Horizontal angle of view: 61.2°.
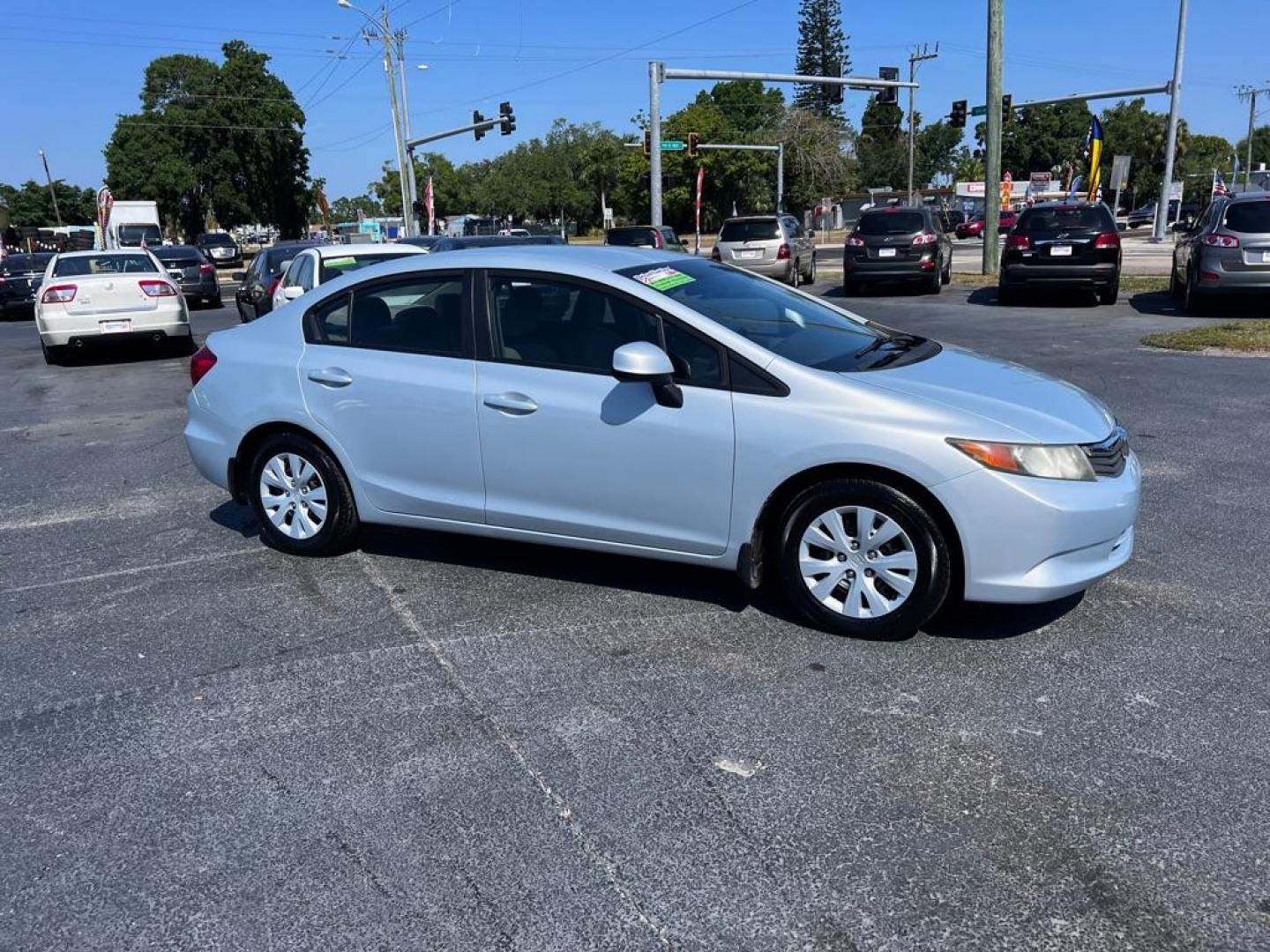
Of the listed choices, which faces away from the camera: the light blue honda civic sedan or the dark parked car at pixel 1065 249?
the dark parked car

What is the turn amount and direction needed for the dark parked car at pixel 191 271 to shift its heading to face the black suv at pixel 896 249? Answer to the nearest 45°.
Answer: approximately 135° to its right

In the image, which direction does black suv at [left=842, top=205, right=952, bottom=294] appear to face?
away from the camera

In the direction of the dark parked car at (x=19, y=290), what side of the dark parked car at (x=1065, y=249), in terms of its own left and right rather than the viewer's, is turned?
left

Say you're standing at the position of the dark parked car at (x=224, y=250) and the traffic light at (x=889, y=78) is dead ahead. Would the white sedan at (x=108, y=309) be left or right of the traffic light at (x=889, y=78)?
right

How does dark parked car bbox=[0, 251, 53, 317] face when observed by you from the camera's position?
facing away from the viewer

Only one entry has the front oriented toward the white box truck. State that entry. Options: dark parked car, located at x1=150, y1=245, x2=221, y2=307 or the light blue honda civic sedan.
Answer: the dark parked car

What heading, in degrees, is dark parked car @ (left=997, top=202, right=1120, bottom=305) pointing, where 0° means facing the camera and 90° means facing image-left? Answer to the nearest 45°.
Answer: approximately 180°

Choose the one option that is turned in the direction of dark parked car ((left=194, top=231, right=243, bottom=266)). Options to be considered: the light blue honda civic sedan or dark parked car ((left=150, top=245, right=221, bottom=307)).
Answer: dark parked car ((left=150, top=245, right=221, bottom=307))

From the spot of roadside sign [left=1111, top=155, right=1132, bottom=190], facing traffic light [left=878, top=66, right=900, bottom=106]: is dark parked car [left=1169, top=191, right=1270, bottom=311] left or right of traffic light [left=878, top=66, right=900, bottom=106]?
left

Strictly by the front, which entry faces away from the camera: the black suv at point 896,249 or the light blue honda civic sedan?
the black suv

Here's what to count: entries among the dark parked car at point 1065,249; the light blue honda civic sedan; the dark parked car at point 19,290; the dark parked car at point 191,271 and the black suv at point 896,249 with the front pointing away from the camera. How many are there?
4

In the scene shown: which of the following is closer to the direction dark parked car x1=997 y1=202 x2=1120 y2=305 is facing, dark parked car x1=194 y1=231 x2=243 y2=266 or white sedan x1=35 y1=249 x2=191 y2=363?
the dark parked car
